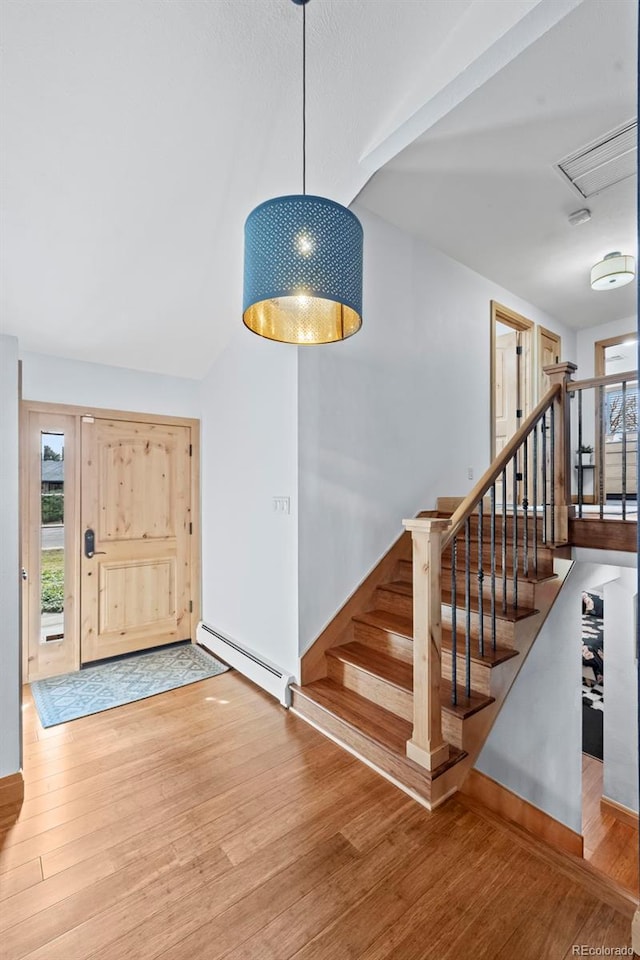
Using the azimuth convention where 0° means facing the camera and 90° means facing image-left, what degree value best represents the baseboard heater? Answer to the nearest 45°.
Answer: approximately 45°

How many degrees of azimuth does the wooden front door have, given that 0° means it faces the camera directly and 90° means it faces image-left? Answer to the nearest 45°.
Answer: approximately 315°

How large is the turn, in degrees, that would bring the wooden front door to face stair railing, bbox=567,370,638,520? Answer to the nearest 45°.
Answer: approximately 45° to its left

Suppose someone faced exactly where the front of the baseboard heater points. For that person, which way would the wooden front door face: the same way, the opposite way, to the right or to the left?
to the left

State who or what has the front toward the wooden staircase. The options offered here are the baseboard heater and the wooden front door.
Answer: the wooden front door

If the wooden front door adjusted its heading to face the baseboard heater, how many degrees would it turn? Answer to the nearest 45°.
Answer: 0° — it already faces it

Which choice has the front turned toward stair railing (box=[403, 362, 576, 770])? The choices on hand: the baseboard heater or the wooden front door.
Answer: the wooden front door

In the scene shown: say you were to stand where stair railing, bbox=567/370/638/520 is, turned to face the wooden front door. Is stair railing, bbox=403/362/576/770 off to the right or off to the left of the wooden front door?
left

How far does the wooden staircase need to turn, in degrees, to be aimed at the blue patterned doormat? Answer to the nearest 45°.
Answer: approximately 45° to its right
